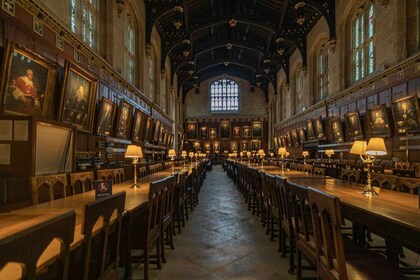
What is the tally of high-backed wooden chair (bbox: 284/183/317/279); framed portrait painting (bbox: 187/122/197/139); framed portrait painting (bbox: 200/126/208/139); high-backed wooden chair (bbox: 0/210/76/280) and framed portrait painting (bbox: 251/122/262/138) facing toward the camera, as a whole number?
3

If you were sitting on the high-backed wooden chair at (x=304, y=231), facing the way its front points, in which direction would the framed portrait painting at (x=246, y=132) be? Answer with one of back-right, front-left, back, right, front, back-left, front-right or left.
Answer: front-left

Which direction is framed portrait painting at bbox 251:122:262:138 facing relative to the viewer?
toward the camera

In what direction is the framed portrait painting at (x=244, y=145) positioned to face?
toward the camera

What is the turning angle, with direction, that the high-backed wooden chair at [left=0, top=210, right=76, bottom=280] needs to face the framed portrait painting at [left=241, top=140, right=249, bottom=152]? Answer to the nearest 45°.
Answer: approximately 90° to its right

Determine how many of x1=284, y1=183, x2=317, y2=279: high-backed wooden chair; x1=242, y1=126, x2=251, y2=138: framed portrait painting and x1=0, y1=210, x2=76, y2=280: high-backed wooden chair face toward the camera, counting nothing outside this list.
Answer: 1

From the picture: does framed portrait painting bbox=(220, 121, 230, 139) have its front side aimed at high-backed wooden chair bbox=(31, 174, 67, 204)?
yes

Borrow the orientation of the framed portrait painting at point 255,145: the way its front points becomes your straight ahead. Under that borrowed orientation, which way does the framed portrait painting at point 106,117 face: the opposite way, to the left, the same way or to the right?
to the left

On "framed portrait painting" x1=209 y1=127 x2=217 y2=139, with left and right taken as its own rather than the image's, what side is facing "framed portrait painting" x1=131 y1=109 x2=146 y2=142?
front

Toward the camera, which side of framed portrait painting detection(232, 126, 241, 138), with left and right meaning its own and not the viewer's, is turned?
front

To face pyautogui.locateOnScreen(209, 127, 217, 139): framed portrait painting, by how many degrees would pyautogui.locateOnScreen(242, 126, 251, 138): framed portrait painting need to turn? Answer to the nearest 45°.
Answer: approximately 90° to its right

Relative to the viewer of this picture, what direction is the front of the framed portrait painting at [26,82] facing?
facing the viewer and to the right of the viewer

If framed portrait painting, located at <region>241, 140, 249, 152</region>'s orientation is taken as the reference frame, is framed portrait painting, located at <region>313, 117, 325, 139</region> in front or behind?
in front

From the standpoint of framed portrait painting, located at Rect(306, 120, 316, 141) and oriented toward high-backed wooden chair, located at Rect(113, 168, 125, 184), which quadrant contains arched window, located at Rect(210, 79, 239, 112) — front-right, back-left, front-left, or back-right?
back-right

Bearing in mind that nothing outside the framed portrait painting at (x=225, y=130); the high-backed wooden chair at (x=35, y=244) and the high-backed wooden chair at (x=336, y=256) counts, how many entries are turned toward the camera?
1

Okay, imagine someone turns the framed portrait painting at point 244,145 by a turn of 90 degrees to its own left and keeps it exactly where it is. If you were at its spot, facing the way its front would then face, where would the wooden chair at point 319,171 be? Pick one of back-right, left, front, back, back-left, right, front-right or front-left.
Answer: right

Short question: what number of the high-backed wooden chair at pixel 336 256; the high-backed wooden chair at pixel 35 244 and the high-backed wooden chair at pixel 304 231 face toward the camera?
0

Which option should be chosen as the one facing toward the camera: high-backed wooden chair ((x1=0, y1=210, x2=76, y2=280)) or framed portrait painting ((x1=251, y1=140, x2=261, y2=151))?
the framed portrait painting

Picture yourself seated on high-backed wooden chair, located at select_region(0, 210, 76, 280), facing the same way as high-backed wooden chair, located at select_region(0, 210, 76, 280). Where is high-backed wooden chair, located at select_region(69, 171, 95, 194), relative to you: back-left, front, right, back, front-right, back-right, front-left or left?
front-right

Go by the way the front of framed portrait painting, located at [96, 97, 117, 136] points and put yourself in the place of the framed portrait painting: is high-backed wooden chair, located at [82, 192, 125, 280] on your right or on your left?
on your right

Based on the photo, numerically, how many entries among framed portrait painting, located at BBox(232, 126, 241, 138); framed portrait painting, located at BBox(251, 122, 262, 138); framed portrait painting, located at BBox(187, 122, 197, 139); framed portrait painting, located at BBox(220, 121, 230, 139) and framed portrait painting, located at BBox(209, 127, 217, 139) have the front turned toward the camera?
5
